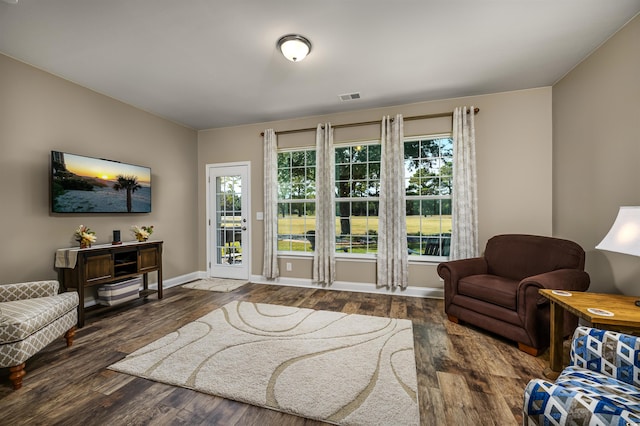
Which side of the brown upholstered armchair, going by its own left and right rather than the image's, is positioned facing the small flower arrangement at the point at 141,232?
front

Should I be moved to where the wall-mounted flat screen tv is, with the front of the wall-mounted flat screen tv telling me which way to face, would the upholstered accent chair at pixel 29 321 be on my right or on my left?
on my right

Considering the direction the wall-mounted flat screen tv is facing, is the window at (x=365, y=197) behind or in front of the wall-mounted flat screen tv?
in front

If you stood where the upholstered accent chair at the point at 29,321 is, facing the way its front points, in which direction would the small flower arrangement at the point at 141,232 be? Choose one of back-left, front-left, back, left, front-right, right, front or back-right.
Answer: left

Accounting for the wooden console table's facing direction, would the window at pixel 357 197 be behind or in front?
in front

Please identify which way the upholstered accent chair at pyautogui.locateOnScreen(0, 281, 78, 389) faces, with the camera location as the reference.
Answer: facing the viewer and to the right of the viewer

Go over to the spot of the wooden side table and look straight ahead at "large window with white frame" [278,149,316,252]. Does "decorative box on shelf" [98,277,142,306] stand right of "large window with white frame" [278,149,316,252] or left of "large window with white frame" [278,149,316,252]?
left

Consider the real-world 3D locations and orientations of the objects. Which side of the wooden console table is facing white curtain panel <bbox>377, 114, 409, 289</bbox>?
front

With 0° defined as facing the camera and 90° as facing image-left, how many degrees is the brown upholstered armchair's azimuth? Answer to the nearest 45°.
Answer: approximately 45°

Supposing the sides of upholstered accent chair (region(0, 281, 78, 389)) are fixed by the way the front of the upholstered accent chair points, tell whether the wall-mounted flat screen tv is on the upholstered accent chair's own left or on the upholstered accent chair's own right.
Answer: on the upholstered accent chair's own left

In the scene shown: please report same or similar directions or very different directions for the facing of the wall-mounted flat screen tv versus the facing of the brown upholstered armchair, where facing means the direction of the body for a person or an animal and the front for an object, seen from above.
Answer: very different directions
